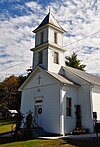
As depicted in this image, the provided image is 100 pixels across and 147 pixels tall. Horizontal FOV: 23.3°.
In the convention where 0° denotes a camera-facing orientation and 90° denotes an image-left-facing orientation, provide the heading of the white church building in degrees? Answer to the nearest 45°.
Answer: approximately 45°

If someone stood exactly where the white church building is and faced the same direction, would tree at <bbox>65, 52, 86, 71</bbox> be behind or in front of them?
behind
